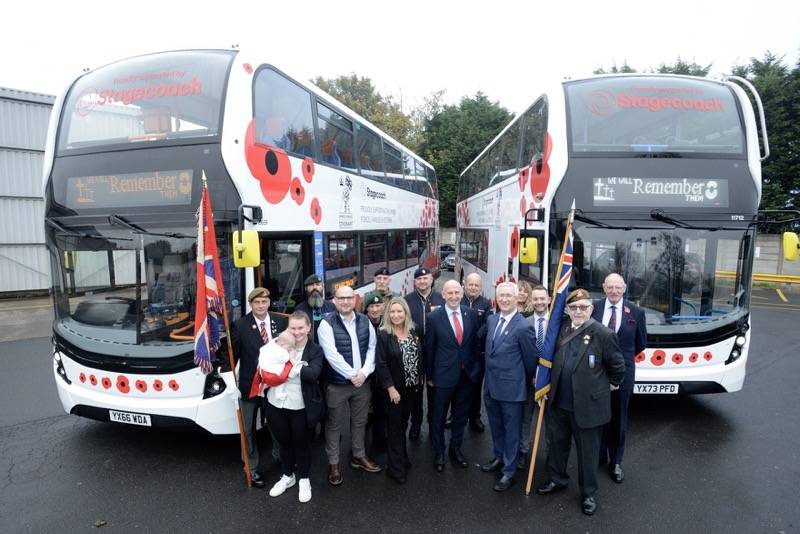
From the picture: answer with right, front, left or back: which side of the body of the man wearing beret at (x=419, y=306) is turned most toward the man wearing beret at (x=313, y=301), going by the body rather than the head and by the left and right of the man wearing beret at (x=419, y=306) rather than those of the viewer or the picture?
right

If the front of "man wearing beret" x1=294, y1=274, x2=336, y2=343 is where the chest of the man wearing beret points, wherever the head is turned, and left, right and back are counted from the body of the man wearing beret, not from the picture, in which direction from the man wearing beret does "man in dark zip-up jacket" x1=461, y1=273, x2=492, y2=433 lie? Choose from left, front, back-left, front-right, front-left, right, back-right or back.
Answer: left

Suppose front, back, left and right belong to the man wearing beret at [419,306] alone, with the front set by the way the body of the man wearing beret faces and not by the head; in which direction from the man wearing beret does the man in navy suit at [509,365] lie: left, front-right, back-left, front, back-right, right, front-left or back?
front-left

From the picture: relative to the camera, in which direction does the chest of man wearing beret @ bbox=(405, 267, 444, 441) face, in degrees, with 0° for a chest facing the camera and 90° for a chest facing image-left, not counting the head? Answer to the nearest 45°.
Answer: approximately 0°

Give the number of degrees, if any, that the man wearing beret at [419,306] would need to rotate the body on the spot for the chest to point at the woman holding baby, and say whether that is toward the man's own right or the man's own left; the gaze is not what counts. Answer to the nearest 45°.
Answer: approximately 45° to the man's own right

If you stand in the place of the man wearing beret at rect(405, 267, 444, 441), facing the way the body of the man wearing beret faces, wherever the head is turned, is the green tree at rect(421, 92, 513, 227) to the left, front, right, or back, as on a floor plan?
back

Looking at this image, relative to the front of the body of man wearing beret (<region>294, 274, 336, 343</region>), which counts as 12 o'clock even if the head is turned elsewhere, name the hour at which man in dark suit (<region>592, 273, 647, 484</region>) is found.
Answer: The man in dark suit is roughly at 10 o'clock from the man wearing beret.

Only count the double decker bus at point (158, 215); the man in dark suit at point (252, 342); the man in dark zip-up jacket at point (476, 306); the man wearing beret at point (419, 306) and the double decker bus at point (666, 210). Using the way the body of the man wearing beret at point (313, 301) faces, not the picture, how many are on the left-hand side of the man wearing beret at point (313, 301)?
3

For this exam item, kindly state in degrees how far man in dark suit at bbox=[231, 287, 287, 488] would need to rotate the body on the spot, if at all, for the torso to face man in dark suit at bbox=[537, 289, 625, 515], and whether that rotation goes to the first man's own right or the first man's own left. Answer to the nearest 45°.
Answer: approximately 45° to the first man's own left
